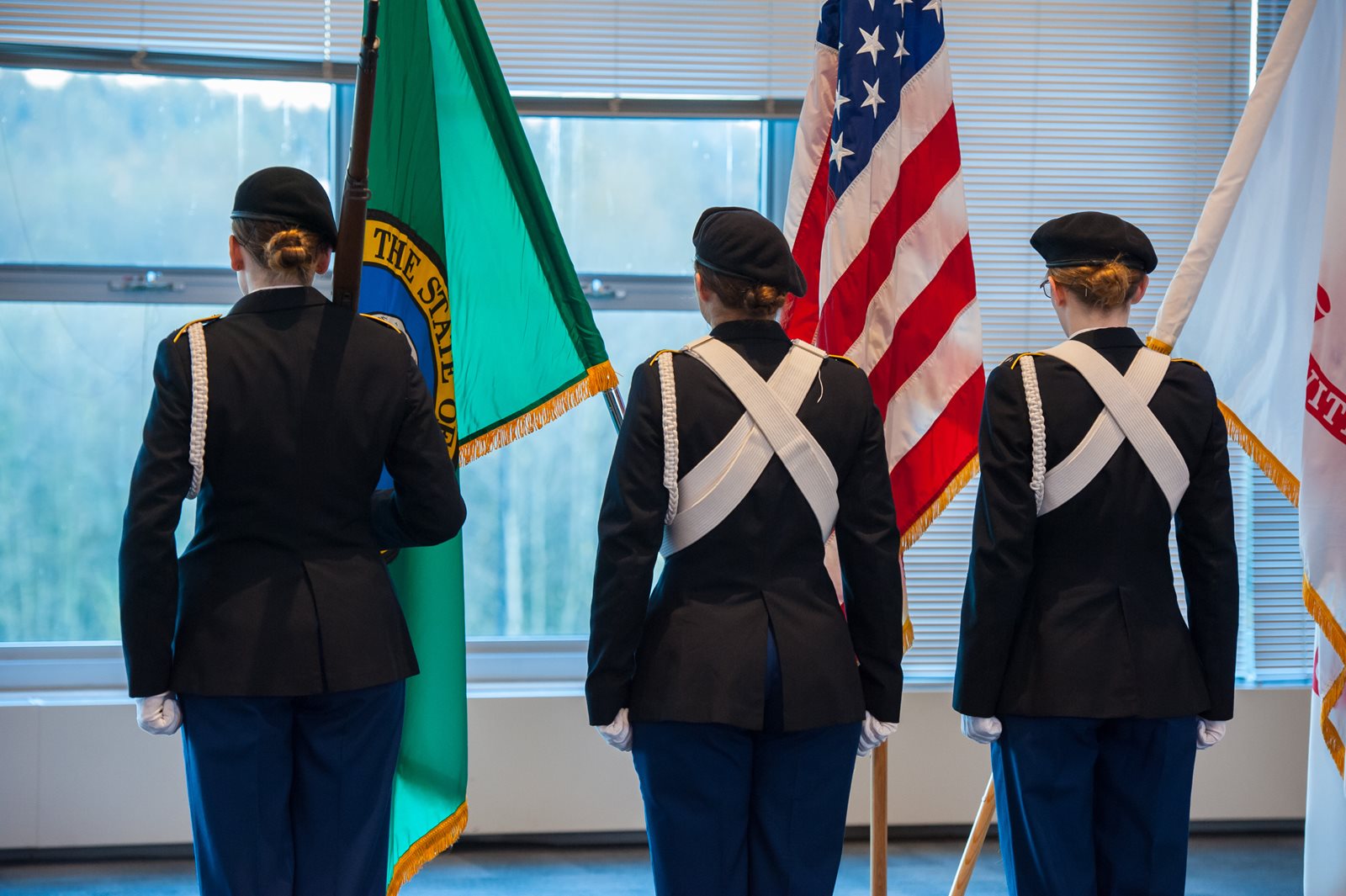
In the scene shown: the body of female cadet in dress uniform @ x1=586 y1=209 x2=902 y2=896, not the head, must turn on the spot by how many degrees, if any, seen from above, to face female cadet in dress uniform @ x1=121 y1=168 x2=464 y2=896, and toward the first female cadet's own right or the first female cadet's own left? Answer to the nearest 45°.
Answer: approximately 90° to the first female cadet's own left

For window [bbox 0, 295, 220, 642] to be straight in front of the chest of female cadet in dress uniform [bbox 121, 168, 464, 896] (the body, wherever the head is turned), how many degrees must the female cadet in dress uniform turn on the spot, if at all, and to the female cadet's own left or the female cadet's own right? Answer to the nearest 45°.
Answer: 0° — they already face it

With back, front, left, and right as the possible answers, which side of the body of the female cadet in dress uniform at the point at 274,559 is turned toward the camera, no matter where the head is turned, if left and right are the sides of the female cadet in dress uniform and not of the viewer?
back

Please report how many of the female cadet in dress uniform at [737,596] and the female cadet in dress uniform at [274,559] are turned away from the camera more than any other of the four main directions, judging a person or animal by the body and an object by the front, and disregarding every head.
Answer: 2

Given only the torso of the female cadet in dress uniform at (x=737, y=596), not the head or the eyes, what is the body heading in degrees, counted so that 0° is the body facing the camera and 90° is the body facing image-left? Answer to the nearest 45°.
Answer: approximately 180°

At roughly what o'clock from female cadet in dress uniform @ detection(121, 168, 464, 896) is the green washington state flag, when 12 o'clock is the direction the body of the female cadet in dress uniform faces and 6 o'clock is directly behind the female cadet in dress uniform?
The green washington state flag is roughly at 1 o'clock from the female cadet in dress uniform.

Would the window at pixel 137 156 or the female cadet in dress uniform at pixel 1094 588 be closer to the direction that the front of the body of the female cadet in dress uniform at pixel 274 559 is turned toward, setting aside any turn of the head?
the window

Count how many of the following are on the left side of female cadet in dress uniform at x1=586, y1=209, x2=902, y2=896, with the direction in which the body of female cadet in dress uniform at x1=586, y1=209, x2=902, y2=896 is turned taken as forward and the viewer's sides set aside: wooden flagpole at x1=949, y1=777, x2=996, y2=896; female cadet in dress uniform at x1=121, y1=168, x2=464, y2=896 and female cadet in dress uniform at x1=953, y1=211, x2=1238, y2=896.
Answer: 1
